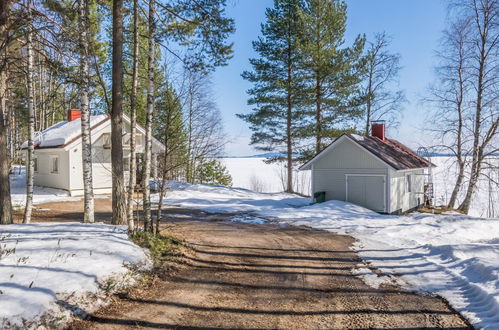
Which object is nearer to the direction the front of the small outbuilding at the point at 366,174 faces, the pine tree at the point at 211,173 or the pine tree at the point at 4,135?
the pine tree at the point at 4,135

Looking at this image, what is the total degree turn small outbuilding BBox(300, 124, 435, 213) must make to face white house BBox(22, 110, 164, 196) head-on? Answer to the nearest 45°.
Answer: approximately 45° to its right

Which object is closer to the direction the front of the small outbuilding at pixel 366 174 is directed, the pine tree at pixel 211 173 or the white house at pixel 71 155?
the white house

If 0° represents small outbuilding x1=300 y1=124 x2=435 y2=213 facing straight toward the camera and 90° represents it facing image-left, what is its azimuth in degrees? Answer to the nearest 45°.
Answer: approximately 45°

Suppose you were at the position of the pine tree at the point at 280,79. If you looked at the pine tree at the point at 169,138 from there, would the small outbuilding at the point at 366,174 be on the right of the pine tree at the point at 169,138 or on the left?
left

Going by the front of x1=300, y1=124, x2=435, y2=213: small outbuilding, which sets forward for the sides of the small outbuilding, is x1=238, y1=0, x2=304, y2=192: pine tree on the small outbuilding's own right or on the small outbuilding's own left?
on the small outbuilding's own right

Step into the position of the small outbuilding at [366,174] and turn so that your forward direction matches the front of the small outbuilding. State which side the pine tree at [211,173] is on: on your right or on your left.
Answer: on your right

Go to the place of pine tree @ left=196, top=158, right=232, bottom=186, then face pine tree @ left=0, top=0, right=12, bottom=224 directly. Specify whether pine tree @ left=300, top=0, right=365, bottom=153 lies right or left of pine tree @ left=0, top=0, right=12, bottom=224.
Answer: left
